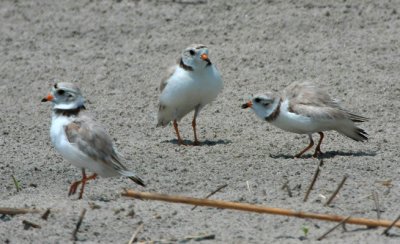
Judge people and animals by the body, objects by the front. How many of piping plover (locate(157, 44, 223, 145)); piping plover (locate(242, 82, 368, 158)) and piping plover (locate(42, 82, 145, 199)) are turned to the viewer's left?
2

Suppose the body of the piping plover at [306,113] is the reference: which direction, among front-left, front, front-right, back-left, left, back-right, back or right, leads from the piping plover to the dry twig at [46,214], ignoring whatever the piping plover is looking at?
front-left

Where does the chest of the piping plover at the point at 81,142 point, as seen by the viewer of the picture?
to the viewer's left

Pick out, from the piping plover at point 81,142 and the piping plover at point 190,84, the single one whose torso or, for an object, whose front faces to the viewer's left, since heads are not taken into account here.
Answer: the piping plover at point 81,142

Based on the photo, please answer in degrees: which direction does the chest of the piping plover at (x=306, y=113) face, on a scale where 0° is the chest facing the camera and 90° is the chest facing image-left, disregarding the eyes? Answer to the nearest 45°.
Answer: approximately 90°

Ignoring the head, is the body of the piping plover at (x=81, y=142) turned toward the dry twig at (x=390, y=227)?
no

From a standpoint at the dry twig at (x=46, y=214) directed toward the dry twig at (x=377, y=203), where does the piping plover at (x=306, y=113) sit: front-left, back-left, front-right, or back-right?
front-left

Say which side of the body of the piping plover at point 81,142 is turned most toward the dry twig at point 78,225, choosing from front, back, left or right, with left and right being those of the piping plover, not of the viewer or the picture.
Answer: left

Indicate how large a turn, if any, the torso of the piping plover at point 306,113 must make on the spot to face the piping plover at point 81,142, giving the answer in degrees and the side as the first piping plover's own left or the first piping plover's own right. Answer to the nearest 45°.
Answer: approximately 45° to the first piping plover's own left

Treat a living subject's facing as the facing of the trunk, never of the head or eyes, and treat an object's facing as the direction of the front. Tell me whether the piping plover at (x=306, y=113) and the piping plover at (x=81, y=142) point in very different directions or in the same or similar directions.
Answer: same or similar directions

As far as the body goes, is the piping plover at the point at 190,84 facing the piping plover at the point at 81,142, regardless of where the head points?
no

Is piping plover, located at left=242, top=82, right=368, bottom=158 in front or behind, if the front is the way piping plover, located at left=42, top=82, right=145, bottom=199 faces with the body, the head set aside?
behind
